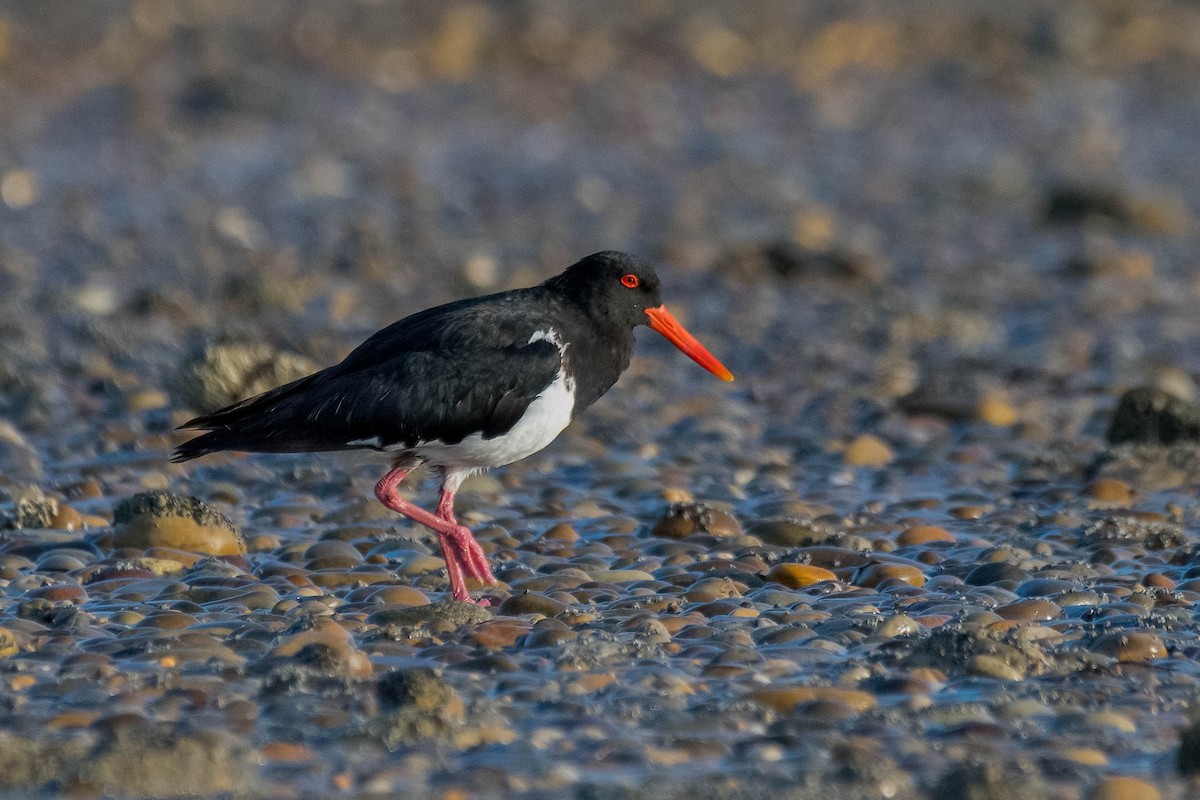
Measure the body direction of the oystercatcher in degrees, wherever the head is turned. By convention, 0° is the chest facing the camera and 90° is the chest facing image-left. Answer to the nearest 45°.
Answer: approximately 270°

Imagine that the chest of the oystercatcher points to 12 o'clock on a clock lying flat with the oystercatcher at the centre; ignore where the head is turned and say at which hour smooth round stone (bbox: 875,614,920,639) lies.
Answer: The smooth round stone is roughly at 1 o'clock from the oystercatcher.

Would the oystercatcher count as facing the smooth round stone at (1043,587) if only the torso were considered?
yes

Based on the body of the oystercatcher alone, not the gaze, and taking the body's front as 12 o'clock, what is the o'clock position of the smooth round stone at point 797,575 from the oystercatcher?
The smooth round stone is roughly at 12 o'clock from the oystercatcher.

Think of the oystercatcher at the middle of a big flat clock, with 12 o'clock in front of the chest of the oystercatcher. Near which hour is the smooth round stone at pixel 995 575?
The smooth round stone is roughly at 12 o'clock from the oystercatcher.

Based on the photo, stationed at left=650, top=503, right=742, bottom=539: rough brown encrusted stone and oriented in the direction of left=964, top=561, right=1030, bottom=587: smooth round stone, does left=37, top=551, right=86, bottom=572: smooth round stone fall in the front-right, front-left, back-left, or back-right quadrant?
back-right

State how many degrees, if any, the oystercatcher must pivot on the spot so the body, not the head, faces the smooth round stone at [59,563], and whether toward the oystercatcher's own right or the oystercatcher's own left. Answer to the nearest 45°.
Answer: approximately 180°
